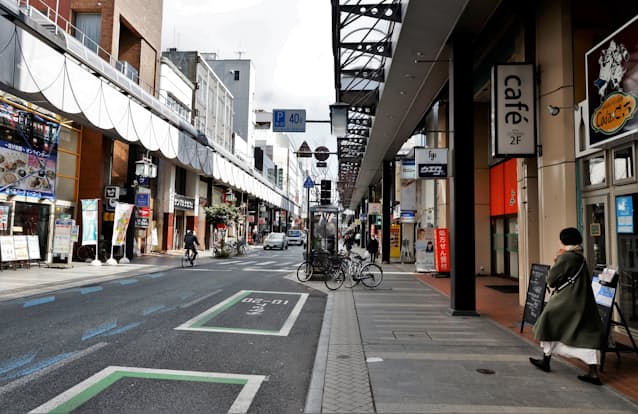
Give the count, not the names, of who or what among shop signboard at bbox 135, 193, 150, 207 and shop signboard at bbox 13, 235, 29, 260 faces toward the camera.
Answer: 2

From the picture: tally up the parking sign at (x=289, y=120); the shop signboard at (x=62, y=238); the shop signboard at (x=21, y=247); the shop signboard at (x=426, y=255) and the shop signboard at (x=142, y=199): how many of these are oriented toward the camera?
5

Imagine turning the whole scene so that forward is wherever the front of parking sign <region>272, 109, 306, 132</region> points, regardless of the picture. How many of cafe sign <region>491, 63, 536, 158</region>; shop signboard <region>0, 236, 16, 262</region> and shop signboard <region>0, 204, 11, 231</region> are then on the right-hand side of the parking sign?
2

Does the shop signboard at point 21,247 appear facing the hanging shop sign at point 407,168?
no

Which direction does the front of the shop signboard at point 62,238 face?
toward the camera

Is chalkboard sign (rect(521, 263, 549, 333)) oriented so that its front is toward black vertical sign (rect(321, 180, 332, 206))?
no

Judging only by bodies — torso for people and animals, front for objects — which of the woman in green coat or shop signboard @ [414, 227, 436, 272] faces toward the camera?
the shop signboard

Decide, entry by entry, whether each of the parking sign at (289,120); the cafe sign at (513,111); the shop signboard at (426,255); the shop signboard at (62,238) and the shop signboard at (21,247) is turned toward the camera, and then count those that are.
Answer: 5

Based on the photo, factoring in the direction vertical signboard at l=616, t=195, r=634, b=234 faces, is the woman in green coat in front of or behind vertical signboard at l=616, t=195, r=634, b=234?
in front

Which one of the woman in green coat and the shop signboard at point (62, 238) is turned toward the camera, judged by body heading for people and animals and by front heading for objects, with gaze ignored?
the shop signboard

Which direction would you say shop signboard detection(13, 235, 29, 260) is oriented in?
toward the camera

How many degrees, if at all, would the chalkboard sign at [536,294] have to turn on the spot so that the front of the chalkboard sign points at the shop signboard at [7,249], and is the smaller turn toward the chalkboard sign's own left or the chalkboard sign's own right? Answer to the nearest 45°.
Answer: approximately 45° to the chalkboard sign's own right

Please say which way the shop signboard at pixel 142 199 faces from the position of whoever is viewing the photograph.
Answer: facing the viewer

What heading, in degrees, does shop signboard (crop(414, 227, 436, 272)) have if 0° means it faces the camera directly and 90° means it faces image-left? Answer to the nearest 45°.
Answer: approximately 0°

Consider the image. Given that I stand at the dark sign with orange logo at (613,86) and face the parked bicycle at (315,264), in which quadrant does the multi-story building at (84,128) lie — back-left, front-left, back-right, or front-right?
front-left
